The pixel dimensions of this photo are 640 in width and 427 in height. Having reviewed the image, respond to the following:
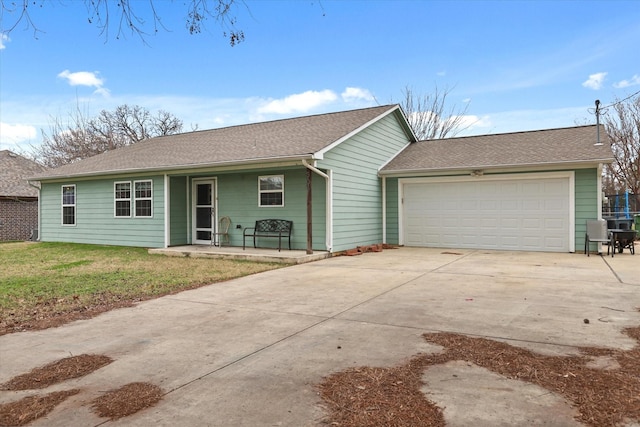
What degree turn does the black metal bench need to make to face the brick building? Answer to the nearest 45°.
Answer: approximately 90° to its right

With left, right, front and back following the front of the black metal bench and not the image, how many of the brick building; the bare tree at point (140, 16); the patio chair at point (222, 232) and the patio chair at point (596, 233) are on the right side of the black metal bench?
2

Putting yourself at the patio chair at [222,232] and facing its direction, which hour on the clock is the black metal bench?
The black metal bench is roughly at 9 o'clock from the patio chair.

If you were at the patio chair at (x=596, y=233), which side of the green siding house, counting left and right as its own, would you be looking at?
left

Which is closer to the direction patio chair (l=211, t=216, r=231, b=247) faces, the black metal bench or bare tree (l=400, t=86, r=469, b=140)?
the black metal bench

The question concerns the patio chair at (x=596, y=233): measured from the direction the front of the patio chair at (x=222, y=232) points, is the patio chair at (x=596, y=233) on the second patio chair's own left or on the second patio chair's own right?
on the second patio chair's own left

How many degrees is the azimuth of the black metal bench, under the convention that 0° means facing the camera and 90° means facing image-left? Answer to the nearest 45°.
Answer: approximately 45°

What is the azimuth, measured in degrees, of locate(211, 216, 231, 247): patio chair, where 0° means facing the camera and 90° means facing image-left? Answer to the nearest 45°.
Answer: approximately 45°

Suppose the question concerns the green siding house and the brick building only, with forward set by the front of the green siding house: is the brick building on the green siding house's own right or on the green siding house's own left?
on the green siding house's own right

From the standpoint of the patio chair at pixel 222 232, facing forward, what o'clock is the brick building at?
The brick building is roughly at 3 o'clock from the patio chair.

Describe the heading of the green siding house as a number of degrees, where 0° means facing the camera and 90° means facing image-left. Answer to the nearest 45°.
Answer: approximately 45°
